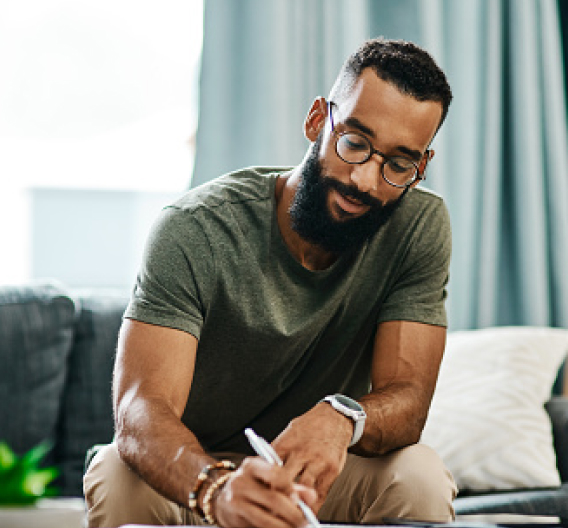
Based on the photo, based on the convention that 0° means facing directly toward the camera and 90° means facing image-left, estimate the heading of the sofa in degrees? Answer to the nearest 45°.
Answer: approximately 0°

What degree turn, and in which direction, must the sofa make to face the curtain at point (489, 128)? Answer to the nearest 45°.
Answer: approximately 135° to its left

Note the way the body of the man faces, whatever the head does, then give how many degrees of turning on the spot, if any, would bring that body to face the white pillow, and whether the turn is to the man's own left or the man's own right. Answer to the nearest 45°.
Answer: approximately 135° to the man's own left

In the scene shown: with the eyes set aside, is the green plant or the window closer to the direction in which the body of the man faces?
the green plant

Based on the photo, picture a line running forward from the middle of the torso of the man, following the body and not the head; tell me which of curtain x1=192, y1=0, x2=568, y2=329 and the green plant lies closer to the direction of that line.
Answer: the green plant
